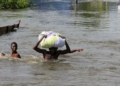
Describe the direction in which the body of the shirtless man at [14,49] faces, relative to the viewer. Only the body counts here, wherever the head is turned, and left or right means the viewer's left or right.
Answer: facing the viewer and to the left of the viewer
